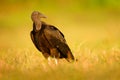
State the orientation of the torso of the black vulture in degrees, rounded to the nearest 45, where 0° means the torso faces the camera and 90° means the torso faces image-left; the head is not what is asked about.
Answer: approximately 45°
